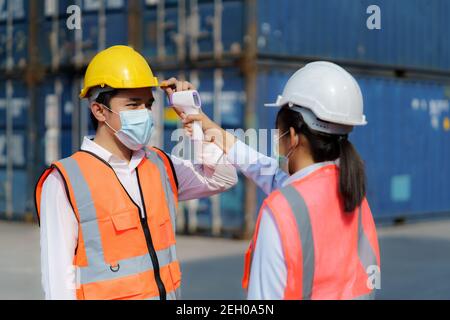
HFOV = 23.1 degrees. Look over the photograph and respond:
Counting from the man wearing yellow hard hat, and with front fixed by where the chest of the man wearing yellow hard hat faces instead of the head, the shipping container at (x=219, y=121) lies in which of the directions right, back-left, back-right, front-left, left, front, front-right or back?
back-left

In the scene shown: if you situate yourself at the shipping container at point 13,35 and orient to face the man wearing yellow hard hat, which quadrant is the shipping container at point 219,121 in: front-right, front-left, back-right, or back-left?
front-left

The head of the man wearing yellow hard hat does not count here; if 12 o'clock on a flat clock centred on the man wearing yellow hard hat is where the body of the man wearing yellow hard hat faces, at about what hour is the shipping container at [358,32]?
The shipping container is roughly at 8 o'clock from the man wearing yellow hard hat.

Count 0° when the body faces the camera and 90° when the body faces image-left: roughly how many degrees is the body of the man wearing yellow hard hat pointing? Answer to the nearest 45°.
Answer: approximately 315°

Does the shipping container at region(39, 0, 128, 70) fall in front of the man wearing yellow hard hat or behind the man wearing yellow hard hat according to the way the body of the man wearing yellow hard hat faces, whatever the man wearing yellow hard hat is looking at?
behind

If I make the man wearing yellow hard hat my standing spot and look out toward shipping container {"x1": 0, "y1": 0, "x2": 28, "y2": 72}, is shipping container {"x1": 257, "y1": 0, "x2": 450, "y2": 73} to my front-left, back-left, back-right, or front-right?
front-right

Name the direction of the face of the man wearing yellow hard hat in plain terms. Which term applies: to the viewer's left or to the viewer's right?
to the viewer's right

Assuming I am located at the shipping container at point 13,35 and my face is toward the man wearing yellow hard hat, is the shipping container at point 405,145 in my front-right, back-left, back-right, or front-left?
front-left

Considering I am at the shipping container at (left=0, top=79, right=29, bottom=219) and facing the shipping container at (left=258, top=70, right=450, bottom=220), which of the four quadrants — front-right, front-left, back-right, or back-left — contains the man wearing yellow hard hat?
front-right
